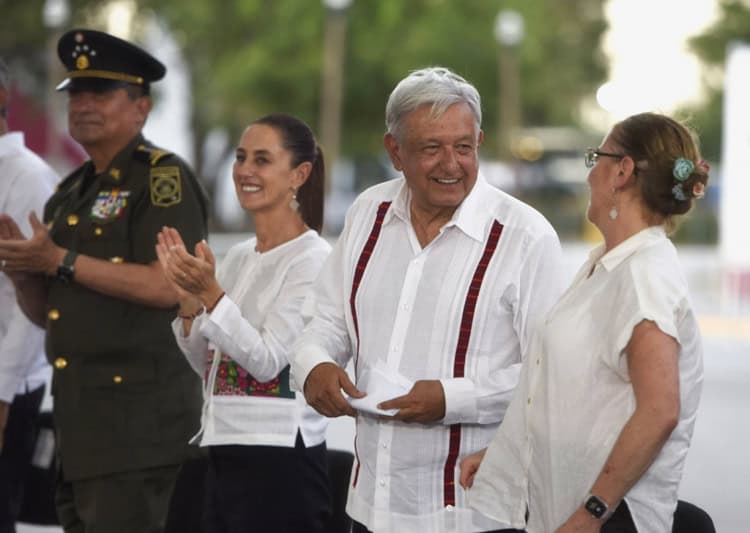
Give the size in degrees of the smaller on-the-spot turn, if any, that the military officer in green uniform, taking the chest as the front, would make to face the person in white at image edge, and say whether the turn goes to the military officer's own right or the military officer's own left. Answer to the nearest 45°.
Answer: approximately 90° to the military officer's own right

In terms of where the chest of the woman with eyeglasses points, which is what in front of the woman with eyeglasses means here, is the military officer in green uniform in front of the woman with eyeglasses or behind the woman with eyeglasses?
in front

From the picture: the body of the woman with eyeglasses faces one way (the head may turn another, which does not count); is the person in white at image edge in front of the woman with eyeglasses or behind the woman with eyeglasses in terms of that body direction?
in front

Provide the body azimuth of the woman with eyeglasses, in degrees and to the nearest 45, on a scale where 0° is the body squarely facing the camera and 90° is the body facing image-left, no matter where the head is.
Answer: approximately 90°

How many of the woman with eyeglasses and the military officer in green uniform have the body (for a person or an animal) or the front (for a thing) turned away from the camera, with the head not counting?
0
